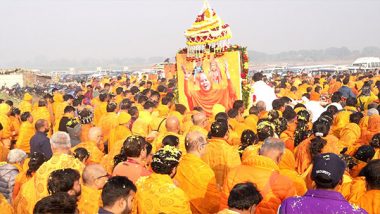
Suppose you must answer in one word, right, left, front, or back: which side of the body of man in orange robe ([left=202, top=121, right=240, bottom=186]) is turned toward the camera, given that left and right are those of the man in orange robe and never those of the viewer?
back

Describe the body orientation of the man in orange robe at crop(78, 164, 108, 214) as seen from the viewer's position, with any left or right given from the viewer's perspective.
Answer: facing away from the viewer and to the right of the viewer

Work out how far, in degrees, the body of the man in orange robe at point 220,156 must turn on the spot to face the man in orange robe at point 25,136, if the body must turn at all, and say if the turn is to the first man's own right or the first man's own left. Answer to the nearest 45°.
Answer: approximately 45° to the first man's own left

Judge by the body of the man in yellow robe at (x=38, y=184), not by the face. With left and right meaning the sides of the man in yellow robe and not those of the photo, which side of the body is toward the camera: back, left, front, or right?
back

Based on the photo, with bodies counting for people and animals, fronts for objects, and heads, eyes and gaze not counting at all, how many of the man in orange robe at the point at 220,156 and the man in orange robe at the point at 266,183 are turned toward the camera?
0

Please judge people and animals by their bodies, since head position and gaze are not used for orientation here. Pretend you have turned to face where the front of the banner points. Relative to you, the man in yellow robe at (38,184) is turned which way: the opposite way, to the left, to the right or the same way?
the opposite way

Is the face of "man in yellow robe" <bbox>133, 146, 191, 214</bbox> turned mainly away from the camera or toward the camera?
away from the camera

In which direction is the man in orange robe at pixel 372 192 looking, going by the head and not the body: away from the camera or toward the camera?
away from the camera

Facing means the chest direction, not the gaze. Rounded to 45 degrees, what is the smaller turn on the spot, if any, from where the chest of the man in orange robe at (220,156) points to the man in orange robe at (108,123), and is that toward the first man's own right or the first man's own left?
approximately 45° to the first man's own left

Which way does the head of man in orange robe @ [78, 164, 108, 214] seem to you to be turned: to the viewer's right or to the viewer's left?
to the viewer's right

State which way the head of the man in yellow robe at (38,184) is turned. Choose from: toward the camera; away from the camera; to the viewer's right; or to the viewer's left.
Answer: away from the camera
